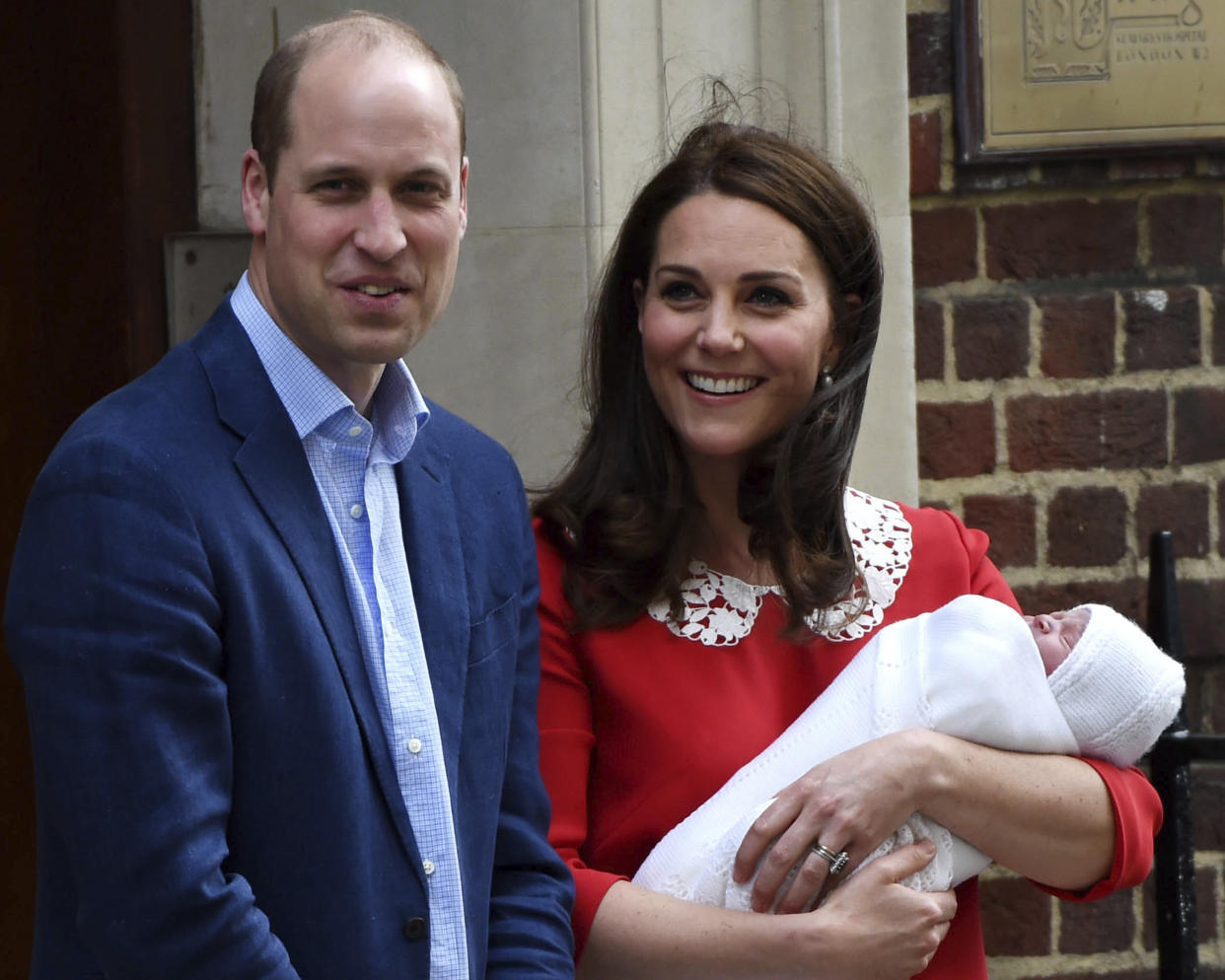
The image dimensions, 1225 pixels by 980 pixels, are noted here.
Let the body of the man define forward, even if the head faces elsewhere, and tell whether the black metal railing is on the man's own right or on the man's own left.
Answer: on the man's own left

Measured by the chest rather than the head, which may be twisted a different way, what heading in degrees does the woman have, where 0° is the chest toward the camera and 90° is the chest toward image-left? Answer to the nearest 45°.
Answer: approximately 0°

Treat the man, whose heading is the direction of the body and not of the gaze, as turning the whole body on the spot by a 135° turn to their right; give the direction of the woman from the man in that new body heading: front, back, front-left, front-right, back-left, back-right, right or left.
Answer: back-right

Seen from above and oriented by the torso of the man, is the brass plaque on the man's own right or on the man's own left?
on the man's own left

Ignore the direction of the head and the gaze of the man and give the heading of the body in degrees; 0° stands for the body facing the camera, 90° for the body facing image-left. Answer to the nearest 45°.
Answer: approximately 315°
